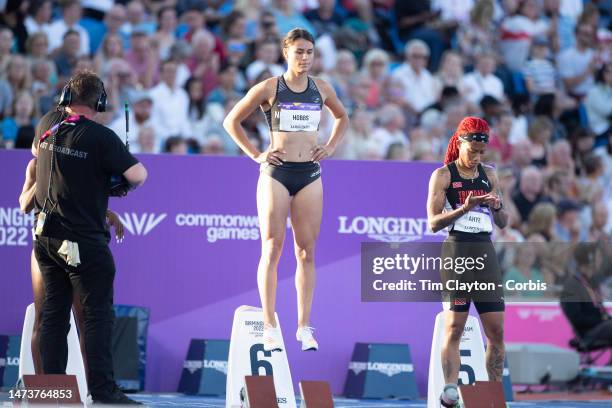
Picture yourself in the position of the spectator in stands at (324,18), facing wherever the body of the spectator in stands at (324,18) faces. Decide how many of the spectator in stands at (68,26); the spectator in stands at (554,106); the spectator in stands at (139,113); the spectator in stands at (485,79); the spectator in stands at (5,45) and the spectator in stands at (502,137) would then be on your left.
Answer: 3

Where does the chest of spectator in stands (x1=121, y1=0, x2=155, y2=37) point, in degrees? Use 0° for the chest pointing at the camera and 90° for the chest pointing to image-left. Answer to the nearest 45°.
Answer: approximately 0°

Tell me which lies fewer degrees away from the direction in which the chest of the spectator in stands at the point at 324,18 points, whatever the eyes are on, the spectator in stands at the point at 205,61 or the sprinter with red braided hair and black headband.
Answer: the sprinter with red braided hair and black headband

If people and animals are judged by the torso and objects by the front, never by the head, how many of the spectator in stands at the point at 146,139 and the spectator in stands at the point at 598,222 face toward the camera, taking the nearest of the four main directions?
2

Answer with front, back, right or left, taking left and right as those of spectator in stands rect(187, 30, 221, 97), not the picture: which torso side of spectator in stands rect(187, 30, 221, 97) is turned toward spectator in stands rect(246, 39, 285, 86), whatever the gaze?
left
